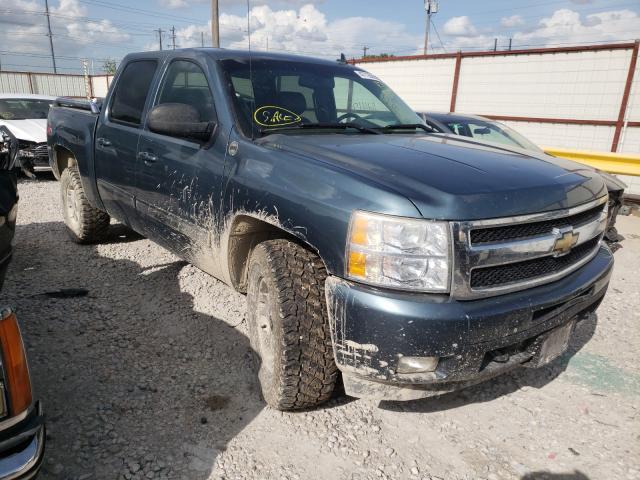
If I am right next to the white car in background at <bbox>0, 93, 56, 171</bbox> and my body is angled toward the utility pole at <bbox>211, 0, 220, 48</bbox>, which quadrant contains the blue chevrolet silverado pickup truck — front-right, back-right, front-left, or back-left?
back-right

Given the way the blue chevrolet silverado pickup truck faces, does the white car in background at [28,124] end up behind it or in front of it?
behind

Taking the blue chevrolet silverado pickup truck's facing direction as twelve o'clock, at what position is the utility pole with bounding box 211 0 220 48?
The utility pole is roughly at 7 o'clock from the blue chevrolet silverado pickup truck.

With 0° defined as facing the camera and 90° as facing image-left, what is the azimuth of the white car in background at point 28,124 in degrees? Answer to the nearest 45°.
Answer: approximately 0°

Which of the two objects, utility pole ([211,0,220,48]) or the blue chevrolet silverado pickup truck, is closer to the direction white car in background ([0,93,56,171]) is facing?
the blue chevrolet silverado pickup truck

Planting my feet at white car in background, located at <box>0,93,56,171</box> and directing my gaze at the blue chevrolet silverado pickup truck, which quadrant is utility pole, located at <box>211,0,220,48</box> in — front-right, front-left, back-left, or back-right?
back-left

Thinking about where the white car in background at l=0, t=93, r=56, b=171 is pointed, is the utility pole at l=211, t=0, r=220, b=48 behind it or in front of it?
behind

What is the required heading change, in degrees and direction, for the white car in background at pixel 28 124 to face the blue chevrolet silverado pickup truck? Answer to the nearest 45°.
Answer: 0° — it already faces it
